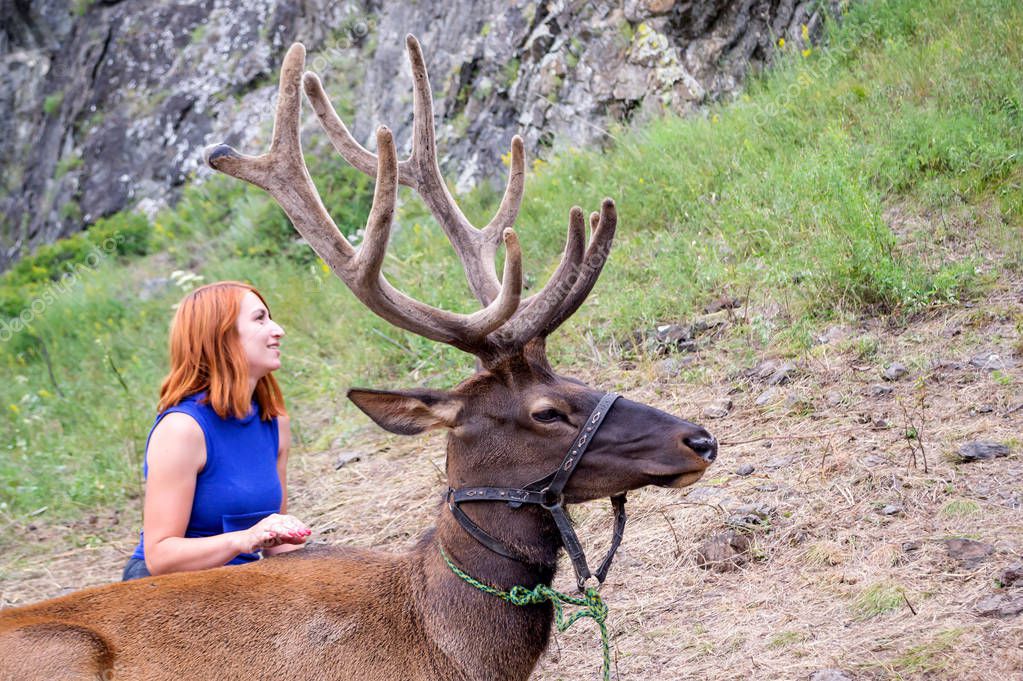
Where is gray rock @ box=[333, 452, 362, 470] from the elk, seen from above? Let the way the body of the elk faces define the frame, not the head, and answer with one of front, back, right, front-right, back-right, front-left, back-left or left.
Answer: left

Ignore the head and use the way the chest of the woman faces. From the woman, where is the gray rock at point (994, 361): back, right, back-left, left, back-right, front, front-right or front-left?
front-left

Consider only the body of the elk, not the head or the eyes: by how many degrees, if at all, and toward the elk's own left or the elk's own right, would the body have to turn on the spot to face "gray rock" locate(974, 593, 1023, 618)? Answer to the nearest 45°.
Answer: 0° — it already faces it

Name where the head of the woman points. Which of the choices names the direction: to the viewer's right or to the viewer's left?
to the viewer's right

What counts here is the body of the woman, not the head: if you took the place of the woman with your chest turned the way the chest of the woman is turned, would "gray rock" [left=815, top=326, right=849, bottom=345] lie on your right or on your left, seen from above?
on your left

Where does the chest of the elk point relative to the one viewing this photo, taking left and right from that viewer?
facing to the right of the viewer

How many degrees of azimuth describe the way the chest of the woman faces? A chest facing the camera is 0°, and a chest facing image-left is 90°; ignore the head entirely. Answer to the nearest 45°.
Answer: approximately 315°

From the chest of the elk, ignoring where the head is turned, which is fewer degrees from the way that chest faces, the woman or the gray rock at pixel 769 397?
the gray rock

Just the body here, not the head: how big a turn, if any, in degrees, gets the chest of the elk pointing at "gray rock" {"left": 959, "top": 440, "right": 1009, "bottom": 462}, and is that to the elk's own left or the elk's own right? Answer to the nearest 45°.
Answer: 0° — it already faces it

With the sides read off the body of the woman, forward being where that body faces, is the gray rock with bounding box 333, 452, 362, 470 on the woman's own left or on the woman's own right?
on the woman's own left

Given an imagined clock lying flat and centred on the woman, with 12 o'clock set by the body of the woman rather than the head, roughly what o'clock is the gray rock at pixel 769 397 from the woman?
The gray rock is roughly at 10 o'clock from the woman.
